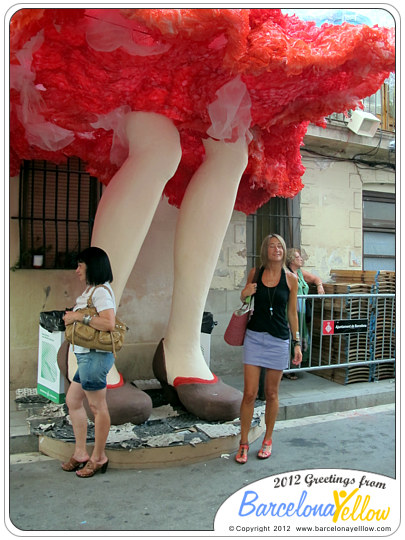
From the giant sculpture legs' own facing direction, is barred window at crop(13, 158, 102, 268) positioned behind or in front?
behind

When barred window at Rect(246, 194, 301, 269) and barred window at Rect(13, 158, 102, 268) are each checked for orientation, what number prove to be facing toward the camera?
2

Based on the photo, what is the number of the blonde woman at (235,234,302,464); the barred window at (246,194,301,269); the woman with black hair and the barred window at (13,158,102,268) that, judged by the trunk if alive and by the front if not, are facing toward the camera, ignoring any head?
3

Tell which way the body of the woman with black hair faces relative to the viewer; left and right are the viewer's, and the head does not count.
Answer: facing to the left of the viewer

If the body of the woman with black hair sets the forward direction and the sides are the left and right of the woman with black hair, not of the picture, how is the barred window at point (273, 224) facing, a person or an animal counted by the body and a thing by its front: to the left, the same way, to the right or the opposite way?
to the left

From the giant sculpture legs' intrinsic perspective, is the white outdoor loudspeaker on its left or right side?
on its left

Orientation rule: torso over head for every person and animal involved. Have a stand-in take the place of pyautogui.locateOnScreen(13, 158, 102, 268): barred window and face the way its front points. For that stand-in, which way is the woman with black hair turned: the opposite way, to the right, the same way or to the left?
to the right

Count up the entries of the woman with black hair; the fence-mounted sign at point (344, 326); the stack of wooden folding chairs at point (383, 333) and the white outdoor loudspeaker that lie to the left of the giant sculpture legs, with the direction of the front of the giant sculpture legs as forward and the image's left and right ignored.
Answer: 3

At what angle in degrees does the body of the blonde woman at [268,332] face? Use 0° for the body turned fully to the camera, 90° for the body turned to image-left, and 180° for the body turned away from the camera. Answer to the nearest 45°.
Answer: approximately 0°

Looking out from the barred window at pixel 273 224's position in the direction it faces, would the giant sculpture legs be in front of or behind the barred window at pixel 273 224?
in front
